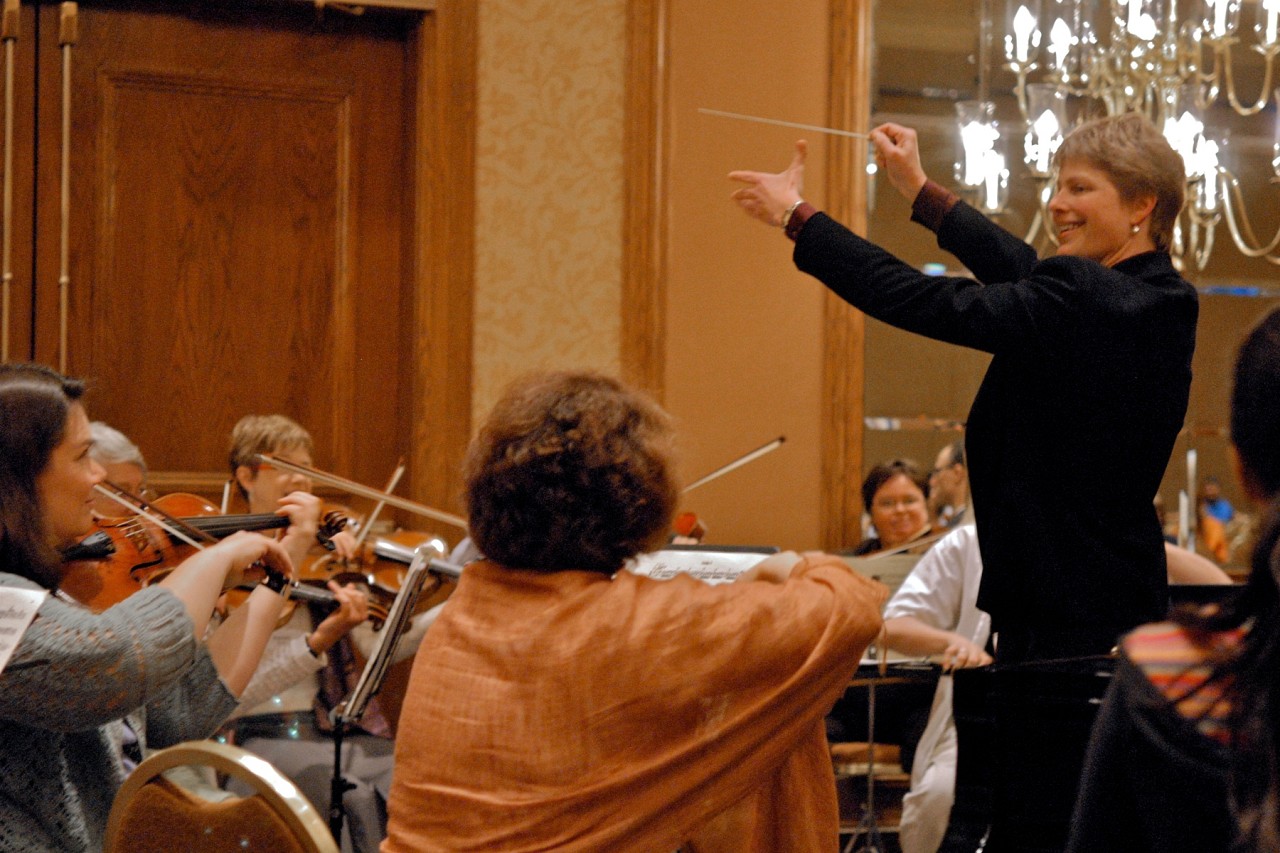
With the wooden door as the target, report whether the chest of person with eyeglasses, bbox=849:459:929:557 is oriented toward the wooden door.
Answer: no

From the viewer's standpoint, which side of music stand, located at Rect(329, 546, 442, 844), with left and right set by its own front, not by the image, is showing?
left

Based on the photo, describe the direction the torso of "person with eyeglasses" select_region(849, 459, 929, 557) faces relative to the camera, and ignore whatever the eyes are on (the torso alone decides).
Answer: toward the camera

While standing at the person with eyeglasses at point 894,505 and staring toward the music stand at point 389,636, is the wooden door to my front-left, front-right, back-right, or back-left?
front-right

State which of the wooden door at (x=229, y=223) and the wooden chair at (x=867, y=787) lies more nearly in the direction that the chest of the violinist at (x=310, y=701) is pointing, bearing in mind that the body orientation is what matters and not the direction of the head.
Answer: the wooden chair

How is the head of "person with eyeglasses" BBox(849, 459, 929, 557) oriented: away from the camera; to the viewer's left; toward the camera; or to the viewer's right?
toward the camera

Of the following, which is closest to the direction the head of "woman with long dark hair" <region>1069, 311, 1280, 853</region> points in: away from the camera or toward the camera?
away from the camera

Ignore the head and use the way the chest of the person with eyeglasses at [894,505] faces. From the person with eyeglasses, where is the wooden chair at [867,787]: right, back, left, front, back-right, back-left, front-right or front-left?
front

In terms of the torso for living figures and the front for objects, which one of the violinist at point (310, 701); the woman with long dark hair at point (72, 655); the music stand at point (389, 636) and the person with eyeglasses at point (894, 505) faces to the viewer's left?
the music stand

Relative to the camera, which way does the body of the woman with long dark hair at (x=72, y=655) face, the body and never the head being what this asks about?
to the viewer's right

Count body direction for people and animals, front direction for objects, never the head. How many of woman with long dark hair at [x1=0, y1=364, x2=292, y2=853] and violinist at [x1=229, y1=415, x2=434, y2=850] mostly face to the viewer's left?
0

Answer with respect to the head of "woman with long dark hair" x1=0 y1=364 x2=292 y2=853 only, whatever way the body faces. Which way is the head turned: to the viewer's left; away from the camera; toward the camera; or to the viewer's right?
to the viewer's right

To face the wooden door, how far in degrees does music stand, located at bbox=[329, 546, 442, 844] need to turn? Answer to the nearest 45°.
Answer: approximately 90° to its right

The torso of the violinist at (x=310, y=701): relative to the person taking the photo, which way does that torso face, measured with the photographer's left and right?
facing the viewer and to the right of the viewer
